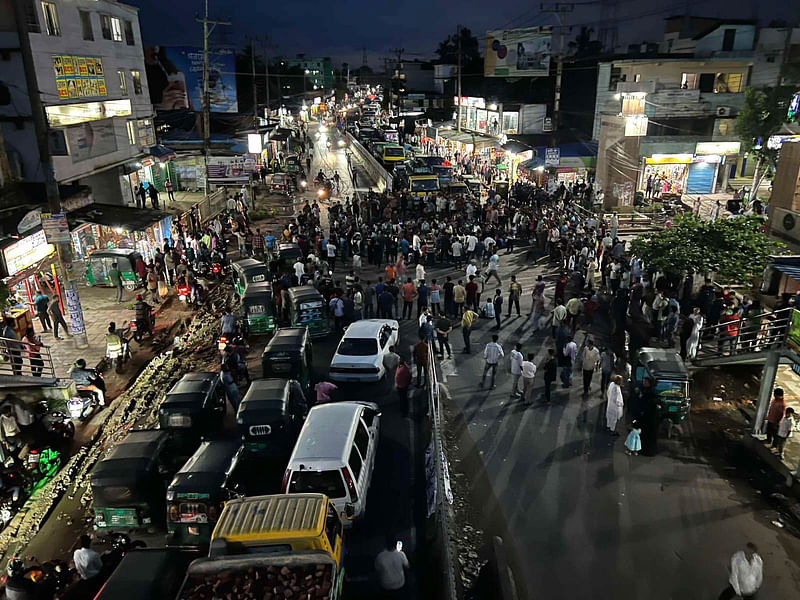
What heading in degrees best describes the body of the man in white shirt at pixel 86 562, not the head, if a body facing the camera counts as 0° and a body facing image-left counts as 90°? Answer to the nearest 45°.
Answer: approximately 180°

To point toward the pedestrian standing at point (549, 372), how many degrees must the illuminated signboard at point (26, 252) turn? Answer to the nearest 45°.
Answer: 0° — it already faces them

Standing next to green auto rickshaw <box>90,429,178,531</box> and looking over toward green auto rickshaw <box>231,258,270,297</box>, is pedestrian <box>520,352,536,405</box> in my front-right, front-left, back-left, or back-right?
front-right

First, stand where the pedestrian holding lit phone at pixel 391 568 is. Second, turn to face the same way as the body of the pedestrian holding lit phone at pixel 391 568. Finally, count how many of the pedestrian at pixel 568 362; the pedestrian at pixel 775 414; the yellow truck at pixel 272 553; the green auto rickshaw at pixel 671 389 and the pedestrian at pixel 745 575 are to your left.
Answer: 1

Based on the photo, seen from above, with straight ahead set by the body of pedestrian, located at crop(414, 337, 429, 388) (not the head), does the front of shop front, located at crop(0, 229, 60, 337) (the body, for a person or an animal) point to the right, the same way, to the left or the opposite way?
to the right

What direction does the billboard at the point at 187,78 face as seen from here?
toward the camera

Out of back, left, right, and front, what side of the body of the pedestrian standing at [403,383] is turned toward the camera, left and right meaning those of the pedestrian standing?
back

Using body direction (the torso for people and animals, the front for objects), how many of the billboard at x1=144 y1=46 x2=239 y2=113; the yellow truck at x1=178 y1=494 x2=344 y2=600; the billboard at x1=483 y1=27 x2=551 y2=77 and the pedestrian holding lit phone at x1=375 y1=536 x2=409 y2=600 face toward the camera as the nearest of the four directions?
2

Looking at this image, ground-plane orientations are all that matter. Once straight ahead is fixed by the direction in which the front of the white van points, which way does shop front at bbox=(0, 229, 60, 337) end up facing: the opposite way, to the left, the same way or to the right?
to the right

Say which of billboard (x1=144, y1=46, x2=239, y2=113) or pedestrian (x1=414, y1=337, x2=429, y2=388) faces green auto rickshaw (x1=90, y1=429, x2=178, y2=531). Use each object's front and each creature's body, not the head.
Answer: the billboard

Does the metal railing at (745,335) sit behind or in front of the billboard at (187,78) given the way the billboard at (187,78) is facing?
in front

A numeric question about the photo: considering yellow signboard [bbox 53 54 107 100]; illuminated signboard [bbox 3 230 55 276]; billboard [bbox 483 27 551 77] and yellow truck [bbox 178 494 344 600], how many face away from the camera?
1

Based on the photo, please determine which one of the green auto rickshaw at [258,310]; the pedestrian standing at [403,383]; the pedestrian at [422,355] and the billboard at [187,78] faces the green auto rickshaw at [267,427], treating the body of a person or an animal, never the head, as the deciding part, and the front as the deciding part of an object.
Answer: the billboard

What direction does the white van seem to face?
away from the camera

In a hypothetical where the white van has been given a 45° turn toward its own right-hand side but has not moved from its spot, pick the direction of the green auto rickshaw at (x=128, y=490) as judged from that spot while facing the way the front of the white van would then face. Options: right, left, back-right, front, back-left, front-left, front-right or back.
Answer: back-left

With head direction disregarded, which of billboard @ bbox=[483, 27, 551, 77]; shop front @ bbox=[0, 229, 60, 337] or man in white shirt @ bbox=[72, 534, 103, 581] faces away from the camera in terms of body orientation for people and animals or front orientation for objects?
the man in white shirt

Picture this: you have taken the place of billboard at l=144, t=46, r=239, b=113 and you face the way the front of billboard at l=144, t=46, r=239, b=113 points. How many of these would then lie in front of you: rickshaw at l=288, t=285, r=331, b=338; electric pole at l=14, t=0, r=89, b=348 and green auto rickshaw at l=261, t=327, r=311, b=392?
3

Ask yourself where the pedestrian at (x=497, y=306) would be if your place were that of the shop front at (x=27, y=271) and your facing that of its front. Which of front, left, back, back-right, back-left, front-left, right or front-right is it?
front

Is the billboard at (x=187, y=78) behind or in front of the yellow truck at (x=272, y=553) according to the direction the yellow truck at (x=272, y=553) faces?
in front

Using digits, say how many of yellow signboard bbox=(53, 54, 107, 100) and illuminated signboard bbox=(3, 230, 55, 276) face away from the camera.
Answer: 0
